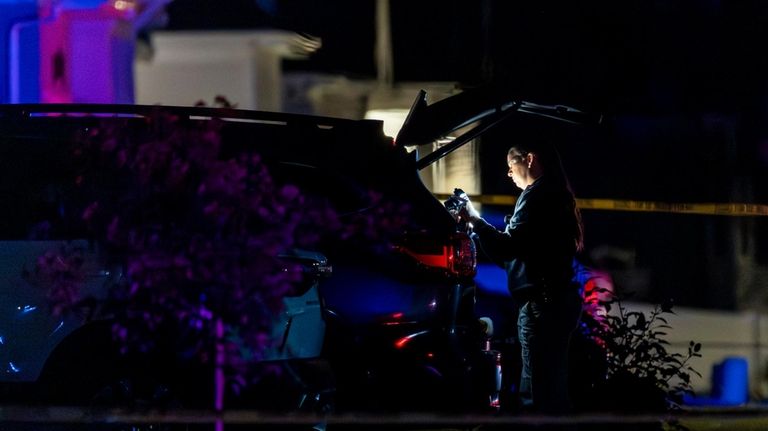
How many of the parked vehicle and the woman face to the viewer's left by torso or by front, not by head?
2

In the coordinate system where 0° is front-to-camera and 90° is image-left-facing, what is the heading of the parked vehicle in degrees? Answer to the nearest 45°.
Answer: approximately 90°

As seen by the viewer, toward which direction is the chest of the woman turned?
to the viewer's left

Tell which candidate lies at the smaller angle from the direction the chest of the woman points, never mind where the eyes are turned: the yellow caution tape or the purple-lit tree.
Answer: the purple-lit tree

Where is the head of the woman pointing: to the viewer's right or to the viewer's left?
to the viewer's left

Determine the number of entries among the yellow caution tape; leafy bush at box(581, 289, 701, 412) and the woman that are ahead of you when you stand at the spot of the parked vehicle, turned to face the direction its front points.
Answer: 0

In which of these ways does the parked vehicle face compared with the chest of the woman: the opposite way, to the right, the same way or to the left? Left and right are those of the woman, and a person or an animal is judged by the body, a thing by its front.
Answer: the same way

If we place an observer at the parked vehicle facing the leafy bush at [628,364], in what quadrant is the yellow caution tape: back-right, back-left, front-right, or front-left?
front-left

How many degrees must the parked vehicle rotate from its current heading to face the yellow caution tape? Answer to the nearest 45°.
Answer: approximately 135° to its right

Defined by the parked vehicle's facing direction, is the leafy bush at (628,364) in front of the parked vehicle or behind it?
behind
